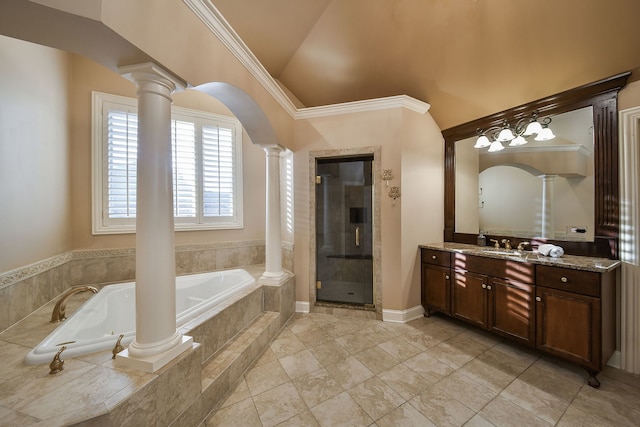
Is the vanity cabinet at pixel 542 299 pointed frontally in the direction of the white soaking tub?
yes

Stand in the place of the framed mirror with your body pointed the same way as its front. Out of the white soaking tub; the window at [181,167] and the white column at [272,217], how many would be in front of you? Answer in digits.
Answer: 3

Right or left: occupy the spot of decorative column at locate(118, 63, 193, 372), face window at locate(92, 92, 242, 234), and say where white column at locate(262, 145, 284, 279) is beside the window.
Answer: right

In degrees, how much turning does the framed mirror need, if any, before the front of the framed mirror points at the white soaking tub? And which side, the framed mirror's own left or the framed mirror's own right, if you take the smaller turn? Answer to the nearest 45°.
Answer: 0° — it already faces it

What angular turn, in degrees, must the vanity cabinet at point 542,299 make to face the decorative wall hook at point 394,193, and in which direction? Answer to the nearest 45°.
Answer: approximately 45° to its right

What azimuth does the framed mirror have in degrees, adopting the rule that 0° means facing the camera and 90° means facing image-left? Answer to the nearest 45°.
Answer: approximately 45°

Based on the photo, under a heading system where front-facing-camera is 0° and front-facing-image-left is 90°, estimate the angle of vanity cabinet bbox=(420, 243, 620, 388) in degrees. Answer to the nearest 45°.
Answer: approximately 45°
